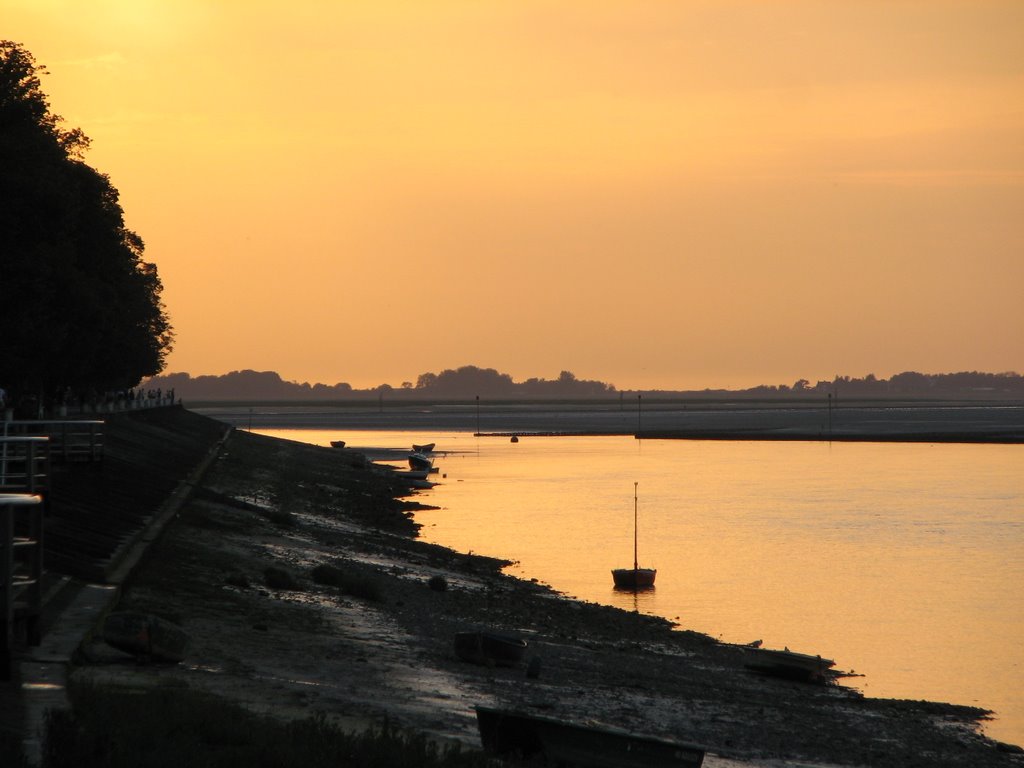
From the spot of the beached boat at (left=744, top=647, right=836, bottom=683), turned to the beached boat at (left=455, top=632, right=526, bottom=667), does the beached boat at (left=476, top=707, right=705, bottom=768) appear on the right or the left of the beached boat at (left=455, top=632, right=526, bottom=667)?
left
